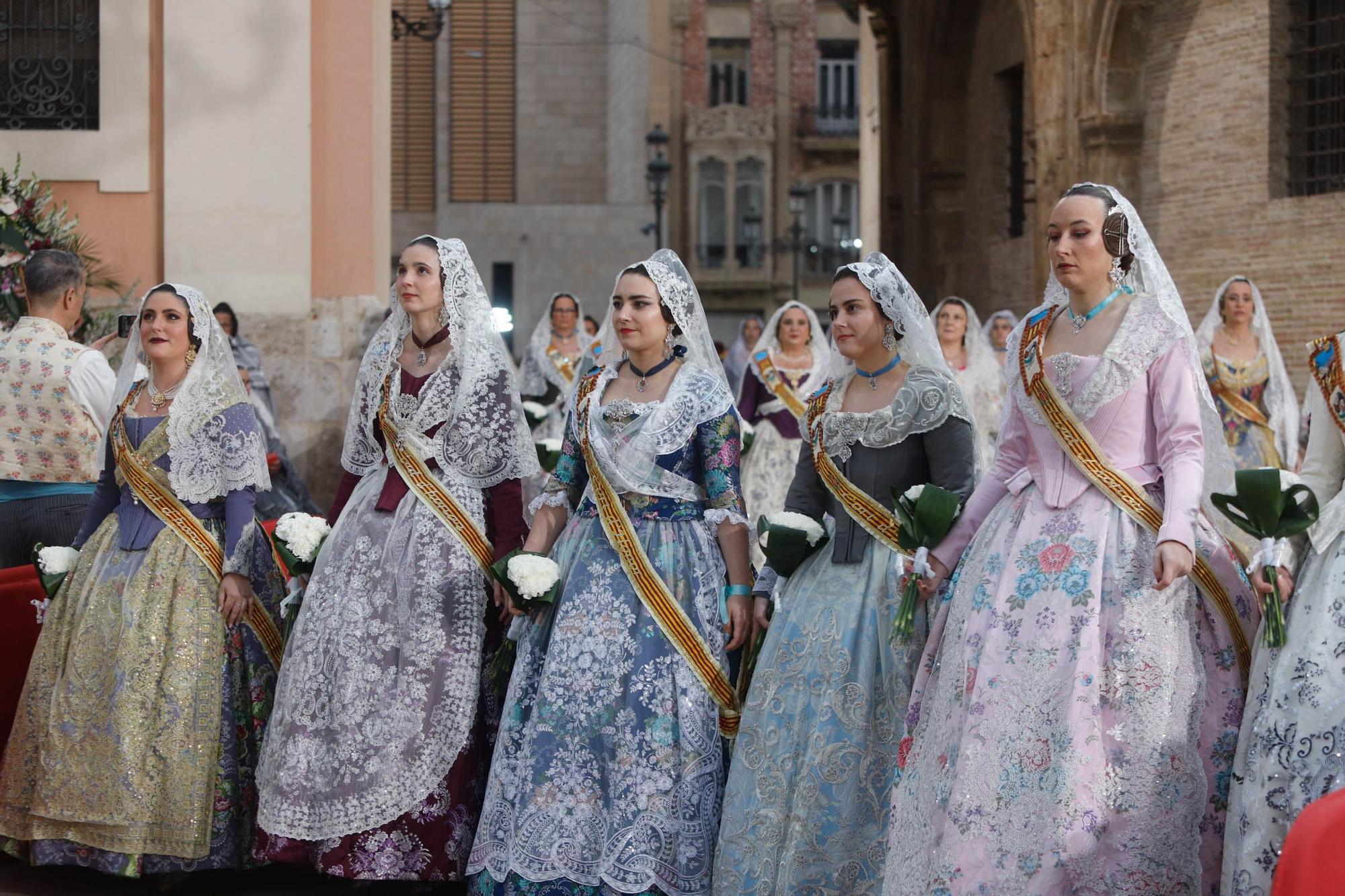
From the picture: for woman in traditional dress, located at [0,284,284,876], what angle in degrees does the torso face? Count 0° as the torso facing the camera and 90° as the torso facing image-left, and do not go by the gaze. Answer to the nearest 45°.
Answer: approximately 45°

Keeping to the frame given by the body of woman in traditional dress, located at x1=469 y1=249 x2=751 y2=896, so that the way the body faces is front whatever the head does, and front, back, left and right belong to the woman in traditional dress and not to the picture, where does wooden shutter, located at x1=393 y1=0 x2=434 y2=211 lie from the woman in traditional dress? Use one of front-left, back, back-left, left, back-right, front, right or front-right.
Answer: back-right

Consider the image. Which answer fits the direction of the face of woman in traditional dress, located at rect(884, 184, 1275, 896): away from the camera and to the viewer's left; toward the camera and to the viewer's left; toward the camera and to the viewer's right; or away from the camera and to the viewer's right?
toward the camera and to the viewer's left

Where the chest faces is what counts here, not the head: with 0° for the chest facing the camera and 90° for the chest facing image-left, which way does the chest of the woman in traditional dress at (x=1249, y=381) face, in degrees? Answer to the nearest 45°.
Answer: approximately 0°

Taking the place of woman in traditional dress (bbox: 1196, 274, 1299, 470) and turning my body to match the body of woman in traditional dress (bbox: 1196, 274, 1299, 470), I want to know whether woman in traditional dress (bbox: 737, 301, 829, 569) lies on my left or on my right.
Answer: on my right

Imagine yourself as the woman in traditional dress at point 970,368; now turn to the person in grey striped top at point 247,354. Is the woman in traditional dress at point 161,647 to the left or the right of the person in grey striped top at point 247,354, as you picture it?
left

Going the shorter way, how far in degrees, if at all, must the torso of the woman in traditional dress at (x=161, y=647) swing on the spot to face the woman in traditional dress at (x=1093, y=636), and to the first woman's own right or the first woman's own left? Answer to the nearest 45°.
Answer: approximately 90° to the first woman's own left

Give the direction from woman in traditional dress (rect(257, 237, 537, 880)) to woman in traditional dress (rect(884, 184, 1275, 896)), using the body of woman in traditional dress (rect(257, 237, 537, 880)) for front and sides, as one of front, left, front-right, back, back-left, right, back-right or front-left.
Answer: left
